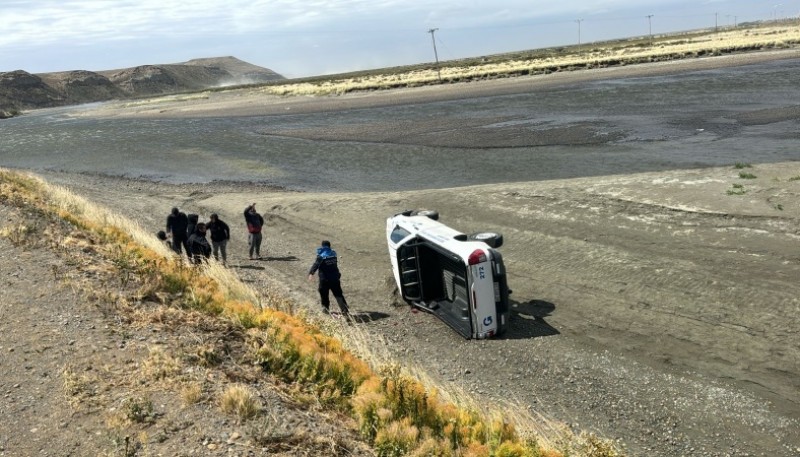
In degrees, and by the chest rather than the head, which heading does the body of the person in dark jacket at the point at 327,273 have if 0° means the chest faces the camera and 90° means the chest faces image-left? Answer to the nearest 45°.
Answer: approximately 180°

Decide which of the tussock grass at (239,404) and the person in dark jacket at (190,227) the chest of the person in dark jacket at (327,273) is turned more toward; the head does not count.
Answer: the person in dark jacket

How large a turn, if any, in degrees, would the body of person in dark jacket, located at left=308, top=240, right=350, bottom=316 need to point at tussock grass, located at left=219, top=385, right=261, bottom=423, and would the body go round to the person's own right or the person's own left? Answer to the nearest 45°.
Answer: approximately 180°

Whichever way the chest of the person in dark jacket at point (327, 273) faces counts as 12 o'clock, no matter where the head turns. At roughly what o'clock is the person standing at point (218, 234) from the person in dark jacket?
The person standing is roughly at 11 o'clock from the person in dark jacket.

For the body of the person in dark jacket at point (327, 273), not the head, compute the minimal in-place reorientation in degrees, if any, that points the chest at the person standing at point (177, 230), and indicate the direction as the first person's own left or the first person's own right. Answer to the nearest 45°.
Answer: approximately 45° to the first person's own left

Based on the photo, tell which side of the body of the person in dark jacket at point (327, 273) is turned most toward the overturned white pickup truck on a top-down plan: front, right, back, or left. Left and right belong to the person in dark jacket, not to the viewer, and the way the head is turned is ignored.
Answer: right

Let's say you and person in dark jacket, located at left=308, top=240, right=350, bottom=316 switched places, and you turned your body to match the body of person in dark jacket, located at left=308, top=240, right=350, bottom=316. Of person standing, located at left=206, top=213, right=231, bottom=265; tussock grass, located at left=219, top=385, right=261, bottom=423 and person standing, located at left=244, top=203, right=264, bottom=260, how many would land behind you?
1

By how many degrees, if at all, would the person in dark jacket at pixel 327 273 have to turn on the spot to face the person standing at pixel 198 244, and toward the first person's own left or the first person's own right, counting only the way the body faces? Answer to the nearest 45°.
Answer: approximately 45° to the first person's own left

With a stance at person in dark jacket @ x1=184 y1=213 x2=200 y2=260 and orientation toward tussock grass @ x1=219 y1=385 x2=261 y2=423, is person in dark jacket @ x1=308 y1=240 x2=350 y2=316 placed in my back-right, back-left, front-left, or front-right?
front-left

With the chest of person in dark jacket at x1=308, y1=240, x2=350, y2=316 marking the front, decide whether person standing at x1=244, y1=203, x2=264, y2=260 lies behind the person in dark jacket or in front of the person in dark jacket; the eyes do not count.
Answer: in front

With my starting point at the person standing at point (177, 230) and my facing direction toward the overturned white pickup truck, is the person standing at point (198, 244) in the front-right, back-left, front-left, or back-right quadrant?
front-right

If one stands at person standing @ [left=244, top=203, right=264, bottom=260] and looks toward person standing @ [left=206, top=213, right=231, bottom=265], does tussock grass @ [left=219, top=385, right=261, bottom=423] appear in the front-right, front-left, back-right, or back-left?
front-left
